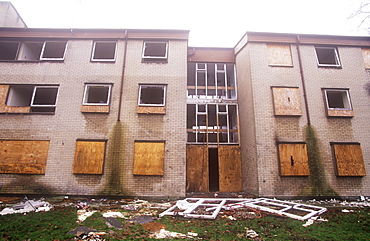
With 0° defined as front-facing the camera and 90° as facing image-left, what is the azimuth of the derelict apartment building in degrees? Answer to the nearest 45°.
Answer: approximately 0°

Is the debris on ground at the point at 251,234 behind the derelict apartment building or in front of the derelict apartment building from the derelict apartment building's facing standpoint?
in front
